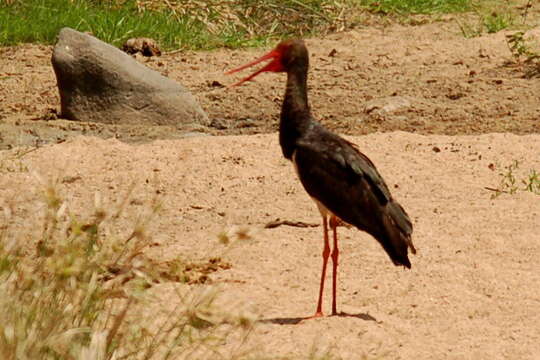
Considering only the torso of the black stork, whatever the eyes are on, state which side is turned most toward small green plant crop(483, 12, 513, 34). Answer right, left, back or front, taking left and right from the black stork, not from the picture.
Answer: right

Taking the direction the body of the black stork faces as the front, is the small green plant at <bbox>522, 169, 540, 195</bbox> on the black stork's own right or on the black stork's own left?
on the black stork's own right

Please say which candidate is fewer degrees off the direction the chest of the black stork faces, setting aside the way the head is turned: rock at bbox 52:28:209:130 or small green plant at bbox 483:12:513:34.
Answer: the rock

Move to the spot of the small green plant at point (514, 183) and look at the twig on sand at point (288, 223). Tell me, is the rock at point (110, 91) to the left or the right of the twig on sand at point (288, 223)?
right

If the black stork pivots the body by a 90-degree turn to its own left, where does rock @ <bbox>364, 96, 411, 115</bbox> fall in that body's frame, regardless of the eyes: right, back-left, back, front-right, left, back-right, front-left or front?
back

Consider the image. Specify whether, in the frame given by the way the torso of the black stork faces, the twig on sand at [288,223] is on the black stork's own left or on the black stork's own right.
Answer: on the black stork's own right

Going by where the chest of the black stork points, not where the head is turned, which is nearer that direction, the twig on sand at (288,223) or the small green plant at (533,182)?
the twig on sand

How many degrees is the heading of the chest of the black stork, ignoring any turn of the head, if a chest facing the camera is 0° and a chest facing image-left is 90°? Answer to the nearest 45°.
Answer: approximately 90°
